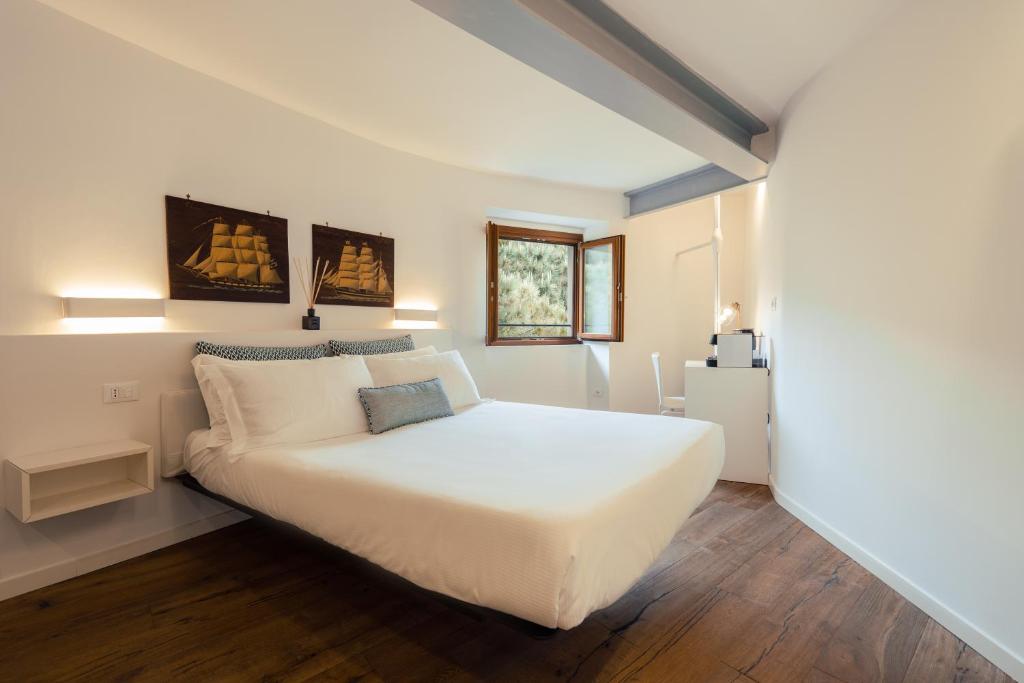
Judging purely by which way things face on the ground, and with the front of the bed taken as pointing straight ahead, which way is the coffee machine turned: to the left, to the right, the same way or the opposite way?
the opposite way

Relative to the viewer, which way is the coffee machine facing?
to the viewer's left

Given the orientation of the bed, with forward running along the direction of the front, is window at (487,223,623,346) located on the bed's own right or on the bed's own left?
on the bed's own left

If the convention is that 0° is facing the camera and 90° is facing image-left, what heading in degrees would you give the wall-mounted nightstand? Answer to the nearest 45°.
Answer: approximately 315°

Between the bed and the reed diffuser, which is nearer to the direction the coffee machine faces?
the reed diffuser

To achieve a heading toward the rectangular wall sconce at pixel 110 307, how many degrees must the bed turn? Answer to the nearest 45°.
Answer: approximately 180°

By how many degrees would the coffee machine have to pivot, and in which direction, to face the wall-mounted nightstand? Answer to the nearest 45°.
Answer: approximately 45° to its left

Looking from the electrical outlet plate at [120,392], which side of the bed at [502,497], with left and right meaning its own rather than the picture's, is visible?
right
